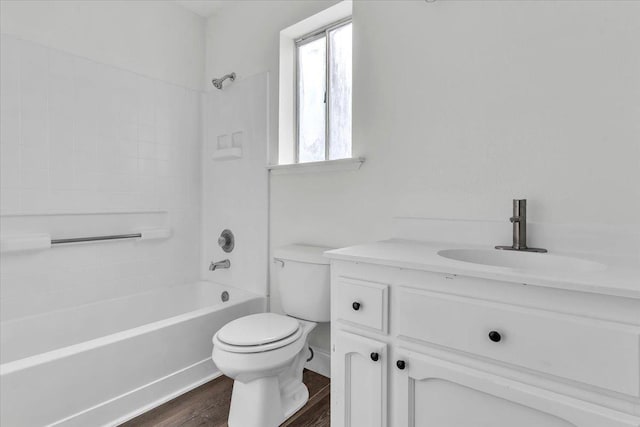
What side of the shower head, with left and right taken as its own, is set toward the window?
left

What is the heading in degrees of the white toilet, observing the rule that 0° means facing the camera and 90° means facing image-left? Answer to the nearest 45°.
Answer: approximately 45°

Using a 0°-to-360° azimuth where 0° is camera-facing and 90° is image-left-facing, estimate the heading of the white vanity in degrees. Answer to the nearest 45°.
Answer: approximately 45°

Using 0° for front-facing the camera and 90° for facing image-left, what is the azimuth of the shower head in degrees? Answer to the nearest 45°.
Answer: approximately 45°

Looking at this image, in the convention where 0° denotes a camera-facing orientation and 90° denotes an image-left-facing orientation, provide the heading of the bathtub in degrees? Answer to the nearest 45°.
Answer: approximately 315°

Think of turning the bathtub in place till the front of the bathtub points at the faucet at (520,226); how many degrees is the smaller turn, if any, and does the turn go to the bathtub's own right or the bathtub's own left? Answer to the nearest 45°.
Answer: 0° — it already faces it

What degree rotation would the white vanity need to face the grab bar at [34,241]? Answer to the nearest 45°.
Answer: approximately 45° to its right
